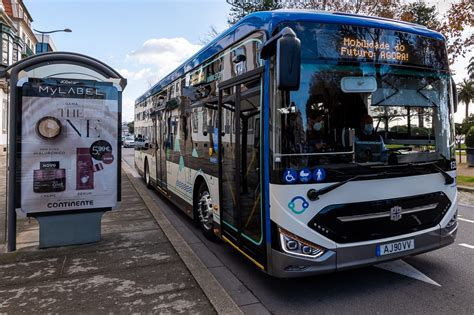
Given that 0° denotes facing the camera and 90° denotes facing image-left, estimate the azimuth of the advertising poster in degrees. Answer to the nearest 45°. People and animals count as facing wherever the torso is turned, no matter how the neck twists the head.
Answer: approximately 0°
